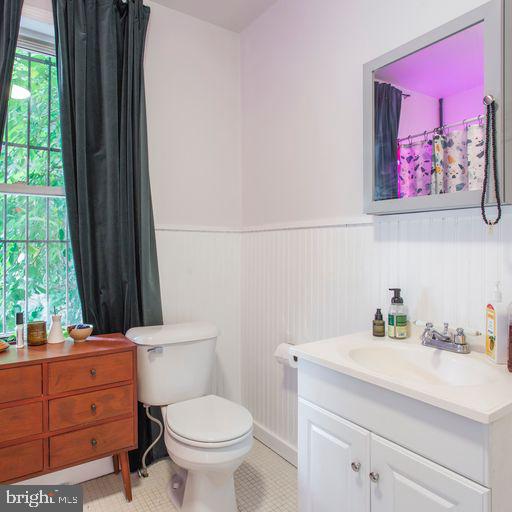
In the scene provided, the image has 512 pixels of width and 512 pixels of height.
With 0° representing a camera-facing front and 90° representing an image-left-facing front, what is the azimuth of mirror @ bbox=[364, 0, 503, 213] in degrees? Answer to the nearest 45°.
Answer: approximately 45°

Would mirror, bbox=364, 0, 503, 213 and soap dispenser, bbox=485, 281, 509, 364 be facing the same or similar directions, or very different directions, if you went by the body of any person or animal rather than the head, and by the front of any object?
same or similar directions

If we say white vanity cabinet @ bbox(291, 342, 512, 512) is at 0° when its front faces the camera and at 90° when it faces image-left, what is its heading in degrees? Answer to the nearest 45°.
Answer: approximately 45°

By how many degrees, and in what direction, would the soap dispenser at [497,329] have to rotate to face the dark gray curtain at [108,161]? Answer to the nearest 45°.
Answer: approximately 45° to its right

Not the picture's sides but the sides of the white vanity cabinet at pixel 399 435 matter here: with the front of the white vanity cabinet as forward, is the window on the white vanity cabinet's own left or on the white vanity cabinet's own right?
on the white vanity cabinet's own right

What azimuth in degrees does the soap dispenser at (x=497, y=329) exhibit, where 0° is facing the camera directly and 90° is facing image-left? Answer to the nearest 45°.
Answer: approximately 45°

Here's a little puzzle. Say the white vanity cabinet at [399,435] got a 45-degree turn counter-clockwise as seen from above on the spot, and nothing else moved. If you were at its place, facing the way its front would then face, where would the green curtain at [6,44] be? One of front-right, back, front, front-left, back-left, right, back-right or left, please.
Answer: right

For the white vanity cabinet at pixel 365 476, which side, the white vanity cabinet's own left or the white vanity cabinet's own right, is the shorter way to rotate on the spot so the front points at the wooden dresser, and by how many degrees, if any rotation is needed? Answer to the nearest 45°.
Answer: approximately 45° to the white vanity cabinet's own right

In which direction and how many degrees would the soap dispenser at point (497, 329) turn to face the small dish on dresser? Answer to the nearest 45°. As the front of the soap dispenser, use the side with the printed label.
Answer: approximately 45° to its right

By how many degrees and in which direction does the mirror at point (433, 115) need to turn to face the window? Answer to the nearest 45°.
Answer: approximately 45° to its right

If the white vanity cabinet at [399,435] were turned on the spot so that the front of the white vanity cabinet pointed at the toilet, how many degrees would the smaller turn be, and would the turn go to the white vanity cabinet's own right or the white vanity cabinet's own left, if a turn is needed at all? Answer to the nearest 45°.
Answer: approximately 90° to the white vanity cabinet's own right
